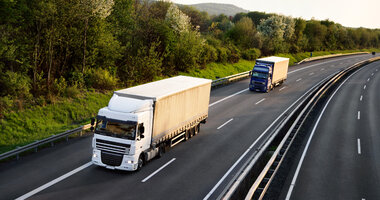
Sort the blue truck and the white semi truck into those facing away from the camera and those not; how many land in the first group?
0

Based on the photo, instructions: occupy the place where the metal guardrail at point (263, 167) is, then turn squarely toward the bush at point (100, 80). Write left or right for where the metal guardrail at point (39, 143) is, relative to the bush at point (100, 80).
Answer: left

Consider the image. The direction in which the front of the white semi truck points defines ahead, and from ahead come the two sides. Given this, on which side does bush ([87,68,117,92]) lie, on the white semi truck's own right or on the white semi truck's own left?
on the white semi truck's own right

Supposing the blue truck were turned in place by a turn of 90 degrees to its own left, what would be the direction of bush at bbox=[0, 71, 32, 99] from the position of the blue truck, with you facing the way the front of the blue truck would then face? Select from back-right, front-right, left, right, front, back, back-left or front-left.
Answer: right

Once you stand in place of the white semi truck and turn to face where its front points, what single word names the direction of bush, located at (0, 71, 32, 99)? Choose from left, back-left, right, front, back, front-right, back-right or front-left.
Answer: right

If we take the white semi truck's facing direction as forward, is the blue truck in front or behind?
behind

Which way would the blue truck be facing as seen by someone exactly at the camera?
facing the viewer and to the left of the viewer

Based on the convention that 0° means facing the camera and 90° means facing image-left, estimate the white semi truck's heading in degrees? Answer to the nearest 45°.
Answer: approximately 45°

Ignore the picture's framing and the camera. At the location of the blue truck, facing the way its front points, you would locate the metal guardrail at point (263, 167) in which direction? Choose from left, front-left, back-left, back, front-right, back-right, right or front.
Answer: front-left

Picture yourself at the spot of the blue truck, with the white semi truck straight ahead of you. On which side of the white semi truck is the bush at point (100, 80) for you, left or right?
right

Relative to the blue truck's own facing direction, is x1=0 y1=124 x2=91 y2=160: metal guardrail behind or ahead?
ahead
